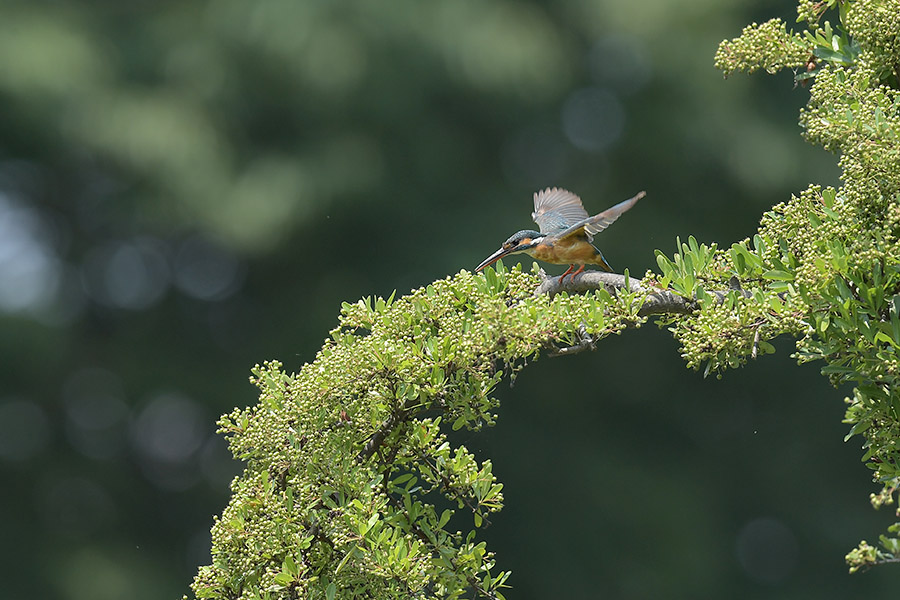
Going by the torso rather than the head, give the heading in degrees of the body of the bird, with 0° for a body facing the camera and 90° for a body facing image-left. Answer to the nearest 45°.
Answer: approximately 90°
